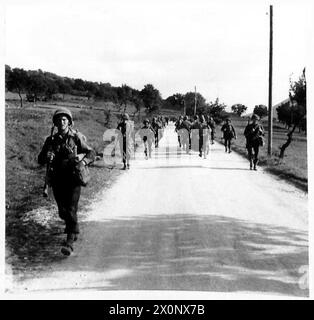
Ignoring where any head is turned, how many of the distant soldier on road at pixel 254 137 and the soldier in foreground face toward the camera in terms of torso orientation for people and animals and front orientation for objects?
2

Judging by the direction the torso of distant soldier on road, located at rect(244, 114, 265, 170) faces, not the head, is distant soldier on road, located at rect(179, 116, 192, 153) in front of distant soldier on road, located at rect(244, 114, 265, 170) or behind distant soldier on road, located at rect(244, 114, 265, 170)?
behind

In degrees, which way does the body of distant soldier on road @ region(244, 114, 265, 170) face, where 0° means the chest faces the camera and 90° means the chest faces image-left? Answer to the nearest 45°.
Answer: approximately 0°

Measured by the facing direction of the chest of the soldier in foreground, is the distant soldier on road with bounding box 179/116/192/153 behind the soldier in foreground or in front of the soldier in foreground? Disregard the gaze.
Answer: behind

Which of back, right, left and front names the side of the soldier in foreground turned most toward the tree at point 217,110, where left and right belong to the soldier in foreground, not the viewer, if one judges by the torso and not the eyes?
back

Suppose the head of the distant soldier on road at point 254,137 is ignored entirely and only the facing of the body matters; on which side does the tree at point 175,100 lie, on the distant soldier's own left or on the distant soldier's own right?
on the distant soldier's own right

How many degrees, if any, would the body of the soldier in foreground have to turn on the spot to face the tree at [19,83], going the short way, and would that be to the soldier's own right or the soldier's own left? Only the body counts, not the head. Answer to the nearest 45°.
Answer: approximately 180°

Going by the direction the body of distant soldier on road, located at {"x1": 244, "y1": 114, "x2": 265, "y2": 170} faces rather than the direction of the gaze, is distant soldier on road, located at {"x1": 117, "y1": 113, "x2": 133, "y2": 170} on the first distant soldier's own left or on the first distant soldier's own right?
on the first distant soldier's own right
